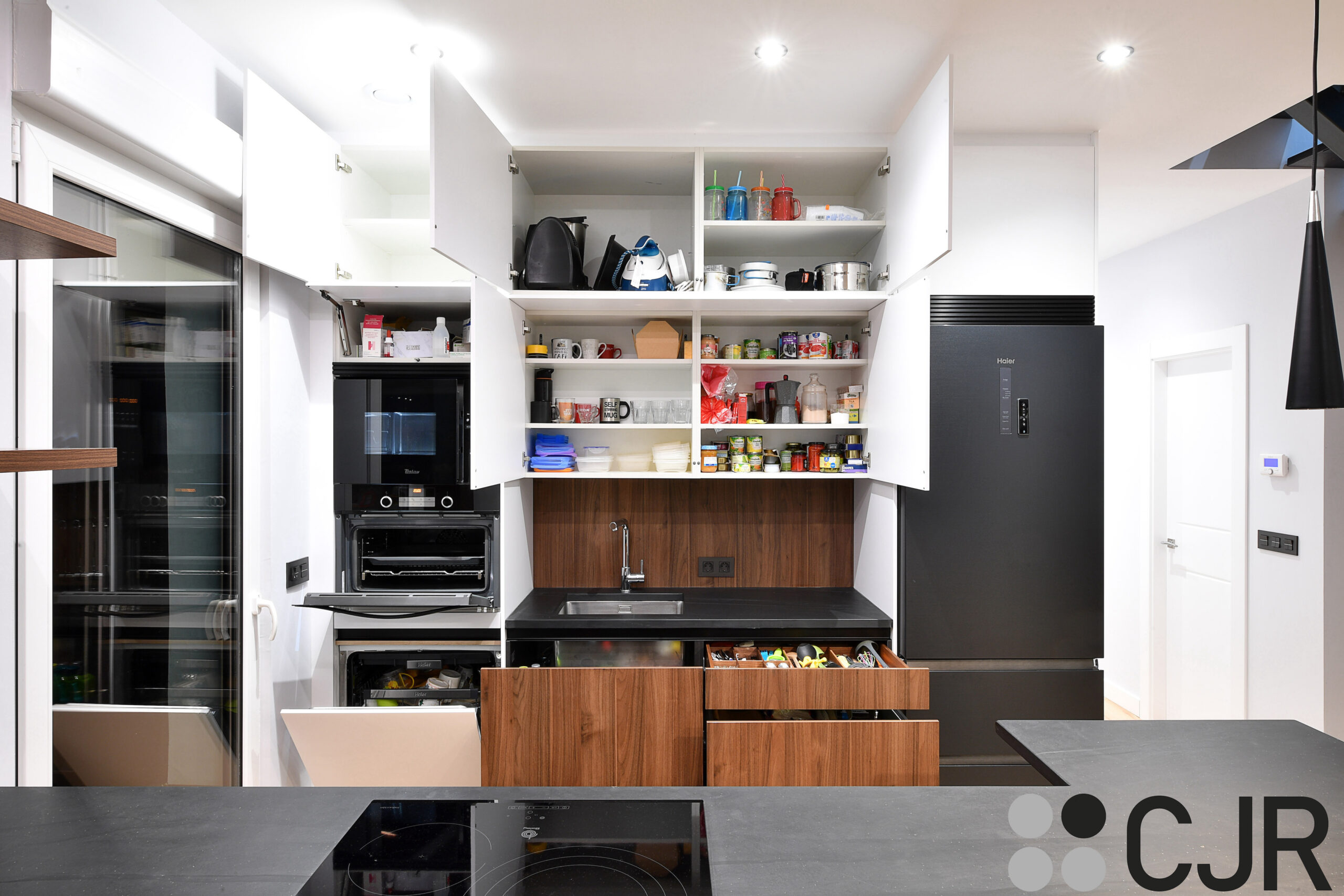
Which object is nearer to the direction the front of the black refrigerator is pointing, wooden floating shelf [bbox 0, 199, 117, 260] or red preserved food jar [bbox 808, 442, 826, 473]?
the wooden floating shelf

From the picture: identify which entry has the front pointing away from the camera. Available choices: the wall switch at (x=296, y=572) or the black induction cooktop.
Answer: the black induction cooktop

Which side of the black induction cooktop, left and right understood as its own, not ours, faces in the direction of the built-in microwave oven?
front

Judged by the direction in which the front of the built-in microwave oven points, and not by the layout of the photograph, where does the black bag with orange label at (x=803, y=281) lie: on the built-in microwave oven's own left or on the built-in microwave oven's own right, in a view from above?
on the built-in microwave oven's own left

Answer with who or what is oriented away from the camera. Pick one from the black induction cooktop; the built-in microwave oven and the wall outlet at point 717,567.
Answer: the black induction cooktop

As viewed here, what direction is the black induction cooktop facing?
away from the camera

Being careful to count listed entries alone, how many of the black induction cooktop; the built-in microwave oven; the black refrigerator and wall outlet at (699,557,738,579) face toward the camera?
3

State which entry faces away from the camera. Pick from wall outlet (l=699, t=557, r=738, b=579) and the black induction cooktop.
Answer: the black induction cooktop

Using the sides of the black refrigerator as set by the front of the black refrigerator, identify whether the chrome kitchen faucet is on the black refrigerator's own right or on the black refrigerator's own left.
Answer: on the black refrigerator's own right

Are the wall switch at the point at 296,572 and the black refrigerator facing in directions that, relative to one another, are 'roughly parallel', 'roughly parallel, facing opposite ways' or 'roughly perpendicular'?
roughly perpendicular

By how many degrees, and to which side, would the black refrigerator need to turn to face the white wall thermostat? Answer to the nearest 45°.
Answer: approximately 135° to its left

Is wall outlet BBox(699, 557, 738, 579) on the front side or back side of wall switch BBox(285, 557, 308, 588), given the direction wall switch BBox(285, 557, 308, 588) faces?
on the front side

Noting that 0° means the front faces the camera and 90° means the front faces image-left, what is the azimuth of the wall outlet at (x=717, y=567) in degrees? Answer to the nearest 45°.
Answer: approximately 0°

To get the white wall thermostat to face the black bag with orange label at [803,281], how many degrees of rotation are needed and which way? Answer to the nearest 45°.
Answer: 0° — it already faces it

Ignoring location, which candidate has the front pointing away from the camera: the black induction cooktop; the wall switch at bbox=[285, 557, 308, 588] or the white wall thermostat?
the black induction cooktop

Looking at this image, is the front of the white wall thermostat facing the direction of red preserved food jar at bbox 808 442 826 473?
yes

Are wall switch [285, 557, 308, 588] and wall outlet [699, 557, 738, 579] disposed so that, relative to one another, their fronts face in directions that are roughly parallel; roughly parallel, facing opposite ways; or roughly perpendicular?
roughly perpendicular
